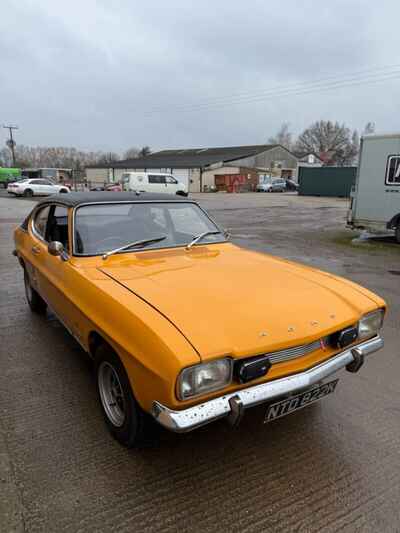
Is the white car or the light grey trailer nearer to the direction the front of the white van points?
the light grey trailer

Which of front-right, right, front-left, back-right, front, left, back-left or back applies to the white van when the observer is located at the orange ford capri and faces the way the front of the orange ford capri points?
back-left

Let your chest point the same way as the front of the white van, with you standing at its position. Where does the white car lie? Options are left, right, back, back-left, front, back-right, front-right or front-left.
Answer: back

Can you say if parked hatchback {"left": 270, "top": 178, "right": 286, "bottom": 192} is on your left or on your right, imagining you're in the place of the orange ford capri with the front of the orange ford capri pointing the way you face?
on your left

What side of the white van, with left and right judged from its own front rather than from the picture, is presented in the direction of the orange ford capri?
right

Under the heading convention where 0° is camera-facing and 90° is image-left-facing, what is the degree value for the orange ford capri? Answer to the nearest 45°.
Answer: approximately 315°

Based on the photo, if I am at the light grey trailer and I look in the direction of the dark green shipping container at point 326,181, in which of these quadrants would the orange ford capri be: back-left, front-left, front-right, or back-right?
back-left

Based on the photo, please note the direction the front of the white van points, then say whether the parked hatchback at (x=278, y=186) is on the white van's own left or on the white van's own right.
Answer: on the white van's own left

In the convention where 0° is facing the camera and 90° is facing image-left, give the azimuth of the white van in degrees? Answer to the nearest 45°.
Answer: approximately 270°

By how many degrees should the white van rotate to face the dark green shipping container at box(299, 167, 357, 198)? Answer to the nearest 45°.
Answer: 0° — it already faces it

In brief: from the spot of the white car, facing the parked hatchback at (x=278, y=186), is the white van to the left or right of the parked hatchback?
right
